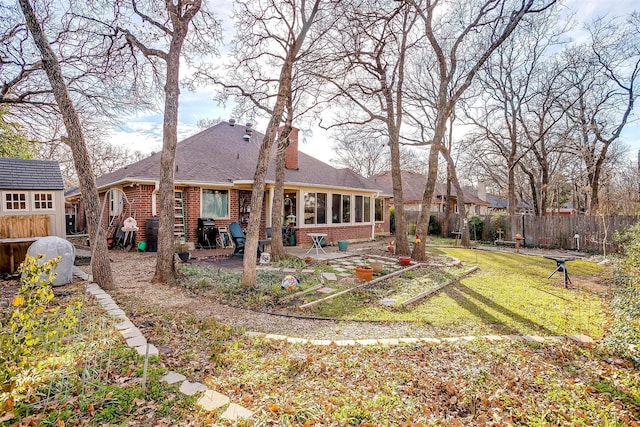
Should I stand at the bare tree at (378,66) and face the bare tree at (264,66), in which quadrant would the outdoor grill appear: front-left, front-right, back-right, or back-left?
front-right

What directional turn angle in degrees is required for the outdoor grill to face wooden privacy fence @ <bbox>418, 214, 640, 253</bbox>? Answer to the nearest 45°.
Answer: approximately 90° to its left

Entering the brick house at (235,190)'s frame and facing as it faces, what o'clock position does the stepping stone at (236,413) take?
The stepping stone is roughly at 6 o'clock from the brick house.

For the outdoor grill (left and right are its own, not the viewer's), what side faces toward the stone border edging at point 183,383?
front

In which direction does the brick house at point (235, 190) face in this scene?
away from the camera

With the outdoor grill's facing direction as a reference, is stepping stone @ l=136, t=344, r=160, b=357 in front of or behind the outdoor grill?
in front

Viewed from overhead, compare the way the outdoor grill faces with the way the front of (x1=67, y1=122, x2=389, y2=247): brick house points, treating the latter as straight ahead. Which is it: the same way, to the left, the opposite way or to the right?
the opposite way

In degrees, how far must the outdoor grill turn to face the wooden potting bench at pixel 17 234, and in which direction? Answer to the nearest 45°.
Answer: approximately 45° to its right

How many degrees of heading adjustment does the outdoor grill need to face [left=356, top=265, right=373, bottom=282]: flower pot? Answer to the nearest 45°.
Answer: approximately 45° to its left

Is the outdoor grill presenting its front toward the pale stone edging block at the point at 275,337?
yes

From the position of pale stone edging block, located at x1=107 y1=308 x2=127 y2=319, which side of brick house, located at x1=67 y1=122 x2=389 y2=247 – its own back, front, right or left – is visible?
back

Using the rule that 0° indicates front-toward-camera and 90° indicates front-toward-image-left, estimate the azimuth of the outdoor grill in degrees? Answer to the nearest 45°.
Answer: approximately 0°

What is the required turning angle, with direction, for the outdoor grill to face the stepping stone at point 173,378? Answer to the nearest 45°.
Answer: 0° — it already faces it

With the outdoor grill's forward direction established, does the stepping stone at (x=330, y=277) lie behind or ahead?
ahead

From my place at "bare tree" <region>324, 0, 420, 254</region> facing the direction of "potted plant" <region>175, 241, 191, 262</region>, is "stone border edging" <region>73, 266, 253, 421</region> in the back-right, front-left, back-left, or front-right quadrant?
front-left

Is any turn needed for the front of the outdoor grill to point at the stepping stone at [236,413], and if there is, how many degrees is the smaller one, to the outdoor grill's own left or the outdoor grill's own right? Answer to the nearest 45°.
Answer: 0° — it already faces it
